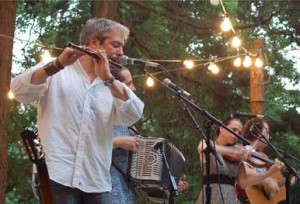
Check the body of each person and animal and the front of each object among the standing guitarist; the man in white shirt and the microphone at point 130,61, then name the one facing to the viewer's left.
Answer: the microphone

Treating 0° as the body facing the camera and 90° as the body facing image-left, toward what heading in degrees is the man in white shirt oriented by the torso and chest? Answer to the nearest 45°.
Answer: approximately 315°

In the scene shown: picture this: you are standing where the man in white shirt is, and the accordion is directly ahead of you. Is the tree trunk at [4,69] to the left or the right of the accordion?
left

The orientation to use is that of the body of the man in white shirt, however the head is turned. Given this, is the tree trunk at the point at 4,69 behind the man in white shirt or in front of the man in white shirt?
behind

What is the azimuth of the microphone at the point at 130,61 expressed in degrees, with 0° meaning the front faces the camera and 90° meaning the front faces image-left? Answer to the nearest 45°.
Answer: approximately 90°

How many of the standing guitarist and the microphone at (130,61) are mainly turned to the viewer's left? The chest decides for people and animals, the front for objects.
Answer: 1

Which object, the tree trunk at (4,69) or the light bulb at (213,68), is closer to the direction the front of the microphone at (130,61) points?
the tree trunk
